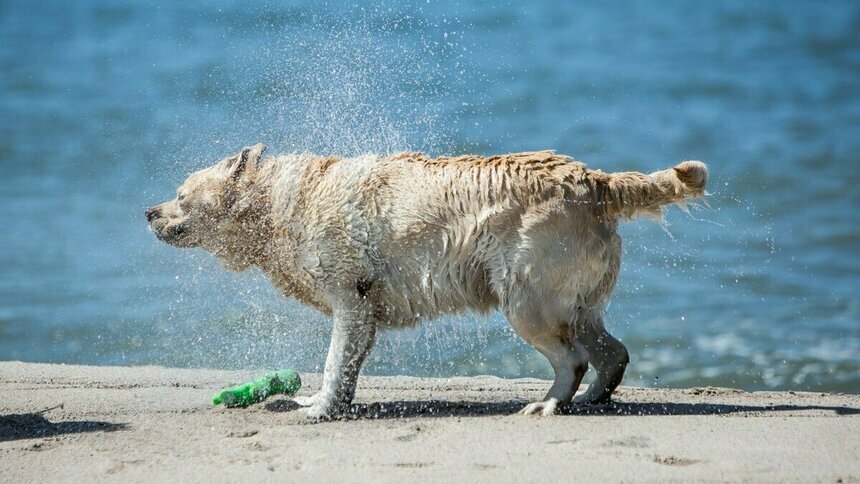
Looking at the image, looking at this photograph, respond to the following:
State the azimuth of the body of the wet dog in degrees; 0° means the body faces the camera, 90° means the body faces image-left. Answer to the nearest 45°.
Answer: approximately 90°

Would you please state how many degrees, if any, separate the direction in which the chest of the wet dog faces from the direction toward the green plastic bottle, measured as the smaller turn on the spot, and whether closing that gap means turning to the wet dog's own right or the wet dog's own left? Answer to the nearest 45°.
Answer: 0° — it already faces it
